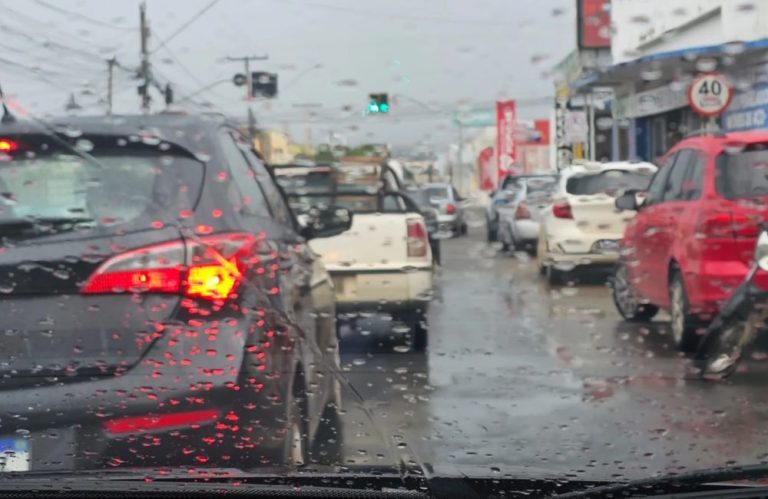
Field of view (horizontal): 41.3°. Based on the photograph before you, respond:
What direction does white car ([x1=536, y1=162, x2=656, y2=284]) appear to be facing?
away from the camera

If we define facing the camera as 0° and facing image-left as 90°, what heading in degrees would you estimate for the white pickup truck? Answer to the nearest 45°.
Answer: approximately 180°

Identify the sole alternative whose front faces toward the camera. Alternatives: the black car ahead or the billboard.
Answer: the billboard

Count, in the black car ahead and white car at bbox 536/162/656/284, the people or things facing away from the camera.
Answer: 2

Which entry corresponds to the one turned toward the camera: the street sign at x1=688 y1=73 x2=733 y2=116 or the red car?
the street sign

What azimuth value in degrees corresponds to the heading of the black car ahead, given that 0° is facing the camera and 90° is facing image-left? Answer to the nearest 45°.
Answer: approximately 180°

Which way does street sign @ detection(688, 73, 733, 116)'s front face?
toward the camera

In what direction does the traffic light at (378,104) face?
toward the camera

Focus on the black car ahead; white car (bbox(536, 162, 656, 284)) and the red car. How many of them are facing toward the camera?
0

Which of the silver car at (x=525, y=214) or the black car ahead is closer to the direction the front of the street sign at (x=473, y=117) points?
the black car ahead
